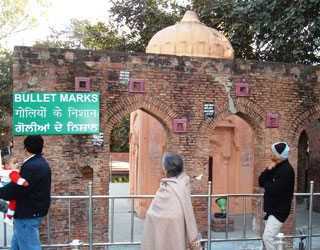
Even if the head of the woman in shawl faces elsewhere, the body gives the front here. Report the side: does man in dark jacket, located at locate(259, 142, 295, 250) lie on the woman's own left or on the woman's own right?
on the woman's own right

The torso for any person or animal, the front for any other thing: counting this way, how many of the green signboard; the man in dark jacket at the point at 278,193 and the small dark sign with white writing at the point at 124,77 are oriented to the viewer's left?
1

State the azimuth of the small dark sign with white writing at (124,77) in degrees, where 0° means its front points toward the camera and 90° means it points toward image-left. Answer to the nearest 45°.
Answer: approximately 0°

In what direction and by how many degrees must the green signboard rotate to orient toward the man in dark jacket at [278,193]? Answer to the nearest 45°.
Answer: approximately 45° to its left

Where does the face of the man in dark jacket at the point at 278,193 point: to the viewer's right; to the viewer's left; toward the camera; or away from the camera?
to the viewer's left

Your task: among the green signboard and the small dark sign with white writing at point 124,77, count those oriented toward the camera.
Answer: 2

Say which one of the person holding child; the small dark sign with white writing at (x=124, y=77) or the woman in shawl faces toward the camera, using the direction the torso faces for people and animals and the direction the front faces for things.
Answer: the small dark sign with white writing

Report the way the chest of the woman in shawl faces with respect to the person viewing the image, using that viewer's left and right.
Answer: facing away from the viewer and to the left of the viewer

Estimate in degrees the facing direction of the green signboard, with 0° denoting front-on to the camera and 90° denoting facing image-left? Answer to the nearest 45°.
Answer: approximately 0°

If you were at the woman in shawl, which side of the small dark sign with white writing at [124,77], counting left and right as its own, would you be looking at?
front

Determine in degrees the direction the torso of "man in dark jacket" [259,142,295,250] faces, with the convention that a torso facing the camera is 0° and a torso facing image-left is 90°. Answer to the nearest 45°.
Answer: approximately 90°

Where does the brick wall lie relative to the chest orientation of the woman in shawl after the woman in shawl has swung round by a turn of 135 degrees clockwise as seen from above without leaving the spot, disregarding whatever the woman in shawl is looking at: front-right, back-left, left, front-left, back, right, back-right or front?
left

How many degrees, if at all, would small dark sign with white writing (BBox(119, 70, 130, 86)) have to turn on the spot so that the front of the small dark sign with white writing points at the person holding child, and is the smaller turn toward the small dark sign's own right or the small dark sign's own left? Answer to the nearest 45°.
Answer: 0° — it already faces them
